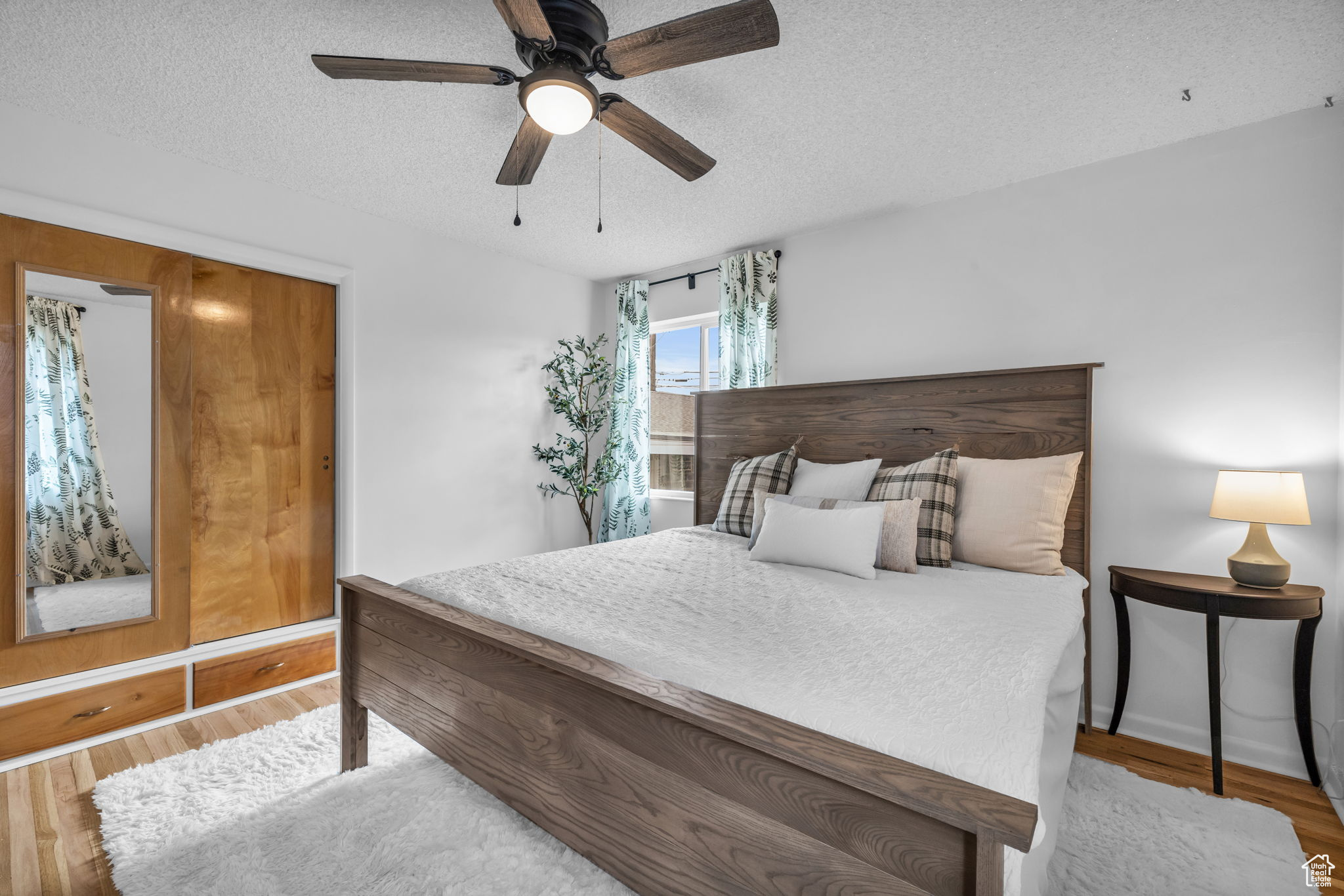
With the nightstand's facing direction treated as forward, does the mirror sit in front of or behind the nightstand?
in front

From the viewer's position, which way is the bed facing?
facing the viewer and to the left of the viewer

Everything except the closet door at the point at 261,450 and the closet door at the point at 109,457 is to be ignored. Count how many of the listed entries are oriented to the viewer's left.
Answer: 0

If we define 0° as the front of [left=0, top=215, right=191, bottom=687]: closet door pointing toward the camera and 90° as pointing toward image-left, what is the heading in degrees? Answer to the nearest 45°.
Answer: approximately 315°

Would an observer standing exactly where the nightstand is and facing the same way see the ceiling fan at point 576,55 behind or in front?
in front

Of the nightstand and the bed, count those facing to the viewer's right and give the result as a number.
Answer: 0

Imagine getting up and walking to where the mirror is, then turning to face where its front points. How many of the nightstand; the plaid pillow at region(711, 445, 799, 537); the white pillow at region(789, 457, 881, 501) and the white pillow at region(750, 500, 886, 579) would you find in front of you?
4

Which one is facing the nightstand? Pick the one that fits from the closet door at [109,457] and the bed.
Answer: the closet door

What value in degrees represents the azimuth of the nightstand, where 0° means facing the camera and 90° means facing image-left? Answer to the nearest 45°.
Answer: approximately 45°

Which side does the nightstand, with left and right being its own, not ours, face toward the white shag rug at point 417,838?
front

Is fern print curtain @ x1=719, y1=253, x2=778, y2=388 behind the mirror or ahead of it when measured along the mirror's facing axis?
ahead

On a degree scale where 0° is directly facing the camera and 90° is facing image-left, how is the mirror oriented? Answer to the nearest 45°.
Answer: approximately 315°

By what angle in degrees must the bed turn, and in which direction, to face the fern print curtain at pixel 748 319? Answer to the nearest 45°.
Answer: approximately 135° to its right

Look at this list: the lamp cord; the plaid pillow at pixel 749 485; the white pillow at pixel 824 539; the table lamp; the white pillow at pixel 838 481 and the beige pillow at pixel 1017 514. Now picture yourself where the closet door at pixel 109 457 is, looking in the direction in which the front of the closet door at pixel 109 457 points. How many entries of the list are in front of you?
6

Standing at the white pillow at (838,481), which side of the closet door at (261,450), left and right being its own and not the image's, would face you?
front
